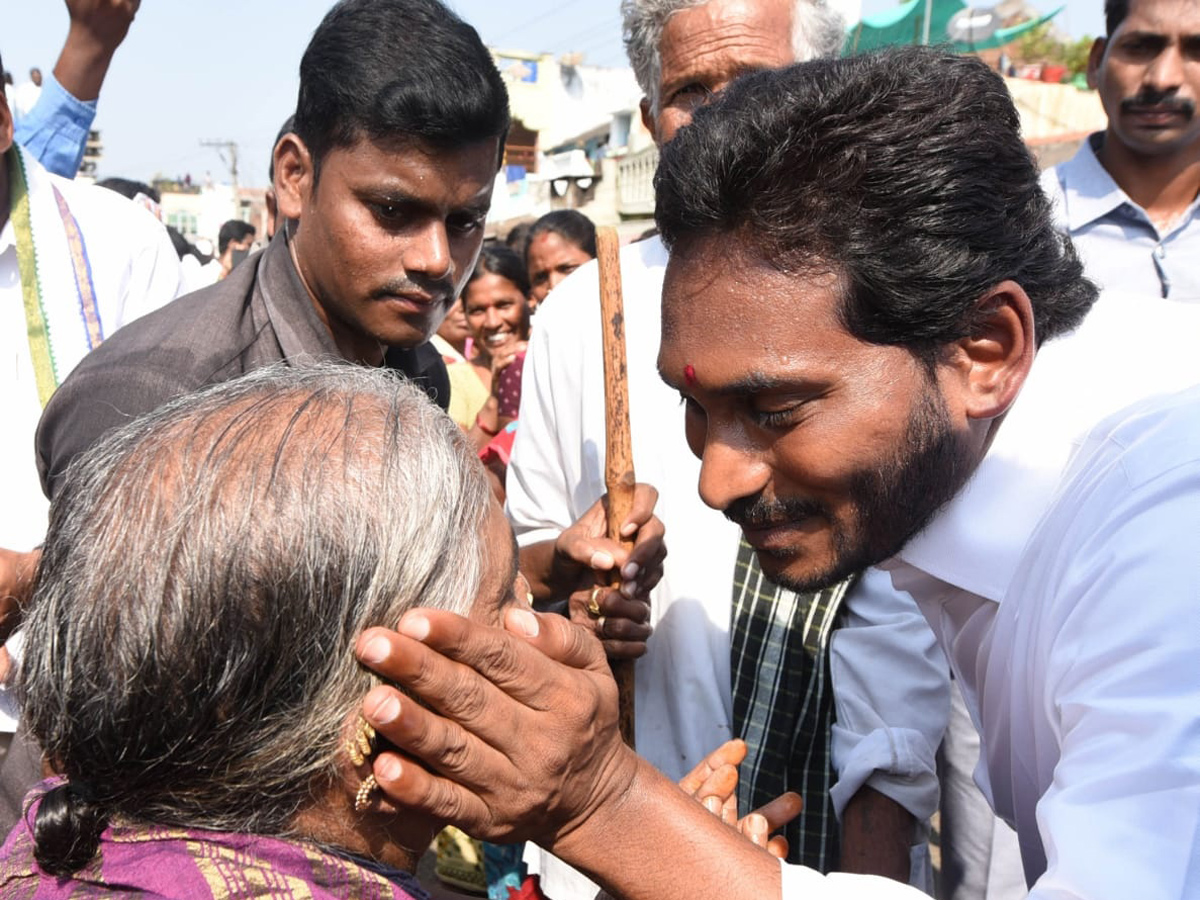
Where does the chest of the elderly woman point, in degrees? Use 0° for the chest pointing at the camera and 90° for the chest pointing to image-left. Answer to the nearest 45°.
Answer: approximately 225°

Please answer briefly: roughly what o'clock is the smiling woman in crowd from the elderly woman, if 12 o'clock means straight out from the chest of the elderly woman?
The smiling woman in crowd is roughly at 11 o'clock from the elderly woman.

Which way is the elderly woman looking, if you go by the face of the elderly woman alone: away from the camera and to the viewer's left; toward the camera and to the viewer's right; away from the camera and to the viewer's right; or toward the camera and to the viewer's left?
away from the camera and to the viewer's right
